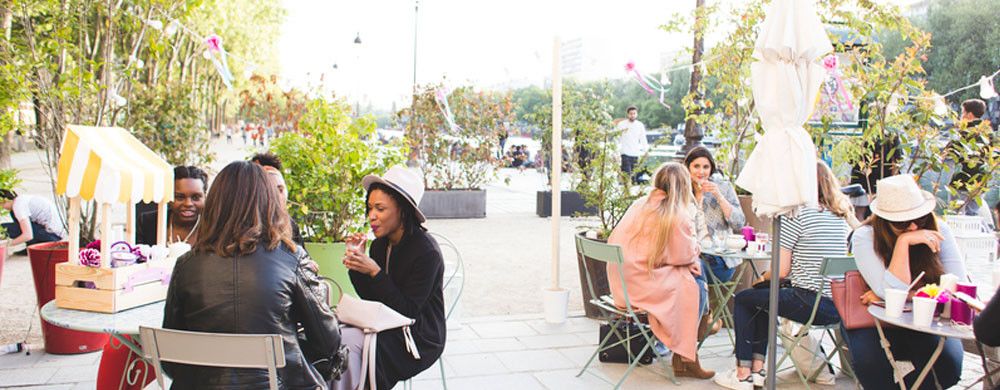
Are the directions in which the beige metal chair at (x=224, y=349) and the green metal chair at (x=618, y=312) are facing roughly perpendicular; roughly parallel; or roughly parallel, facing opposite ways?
roughly perpendicular

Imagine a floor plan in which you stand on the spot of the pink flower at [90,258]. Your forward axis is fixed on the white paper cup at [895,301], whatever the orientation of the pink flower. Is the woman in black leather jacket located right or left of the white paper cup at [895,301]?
right

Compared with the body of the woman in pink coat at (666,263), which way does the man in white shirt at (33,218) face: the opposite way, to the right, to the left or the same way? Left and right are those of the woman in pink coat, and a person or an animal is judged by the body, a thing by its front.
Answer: the opposite way

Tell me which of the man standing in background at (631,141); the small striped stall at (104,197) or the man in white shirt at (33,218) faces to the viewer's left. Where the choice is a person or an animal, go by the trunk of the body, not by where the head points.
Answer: the man in white shirt

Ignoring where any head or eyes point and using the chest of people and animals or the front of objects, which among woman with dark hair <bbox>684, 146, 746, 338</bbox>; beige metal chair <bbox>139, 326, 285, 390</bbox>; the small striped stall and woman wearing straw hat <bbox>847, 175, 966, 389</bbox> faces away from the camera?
the beige metal chair

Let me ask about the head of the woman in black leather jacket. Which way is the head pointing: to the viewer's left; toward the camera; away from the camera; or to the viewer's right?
away from the camera

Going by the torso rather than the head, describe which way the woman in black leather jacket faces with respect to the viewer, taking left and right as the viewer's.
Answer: facing away from the viewer

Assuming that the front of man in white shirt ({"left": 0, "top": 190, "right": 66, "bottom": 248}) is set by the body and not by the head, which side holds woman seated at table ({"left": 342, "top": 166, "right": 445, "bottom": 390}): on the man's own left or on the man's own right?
on the man's own left

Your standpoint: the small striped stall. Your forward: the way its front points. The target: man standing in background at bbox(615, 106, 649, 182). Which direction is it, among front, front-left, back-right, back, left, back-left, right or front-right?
left

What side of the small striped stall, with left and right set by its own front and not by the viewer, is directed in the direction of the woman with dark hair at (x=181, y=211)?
left

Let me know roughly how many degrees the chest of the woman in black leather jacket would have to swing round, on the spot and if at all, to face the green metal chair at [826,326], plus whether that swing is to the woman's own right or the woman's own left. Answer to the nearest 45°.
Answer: approximately 90° to the woman's own right

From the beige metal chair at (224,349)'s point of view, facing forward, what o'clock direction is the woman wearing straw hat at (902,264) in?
The woman wearing straw hat is roughly at 3 o'clock from the beige metal chair.

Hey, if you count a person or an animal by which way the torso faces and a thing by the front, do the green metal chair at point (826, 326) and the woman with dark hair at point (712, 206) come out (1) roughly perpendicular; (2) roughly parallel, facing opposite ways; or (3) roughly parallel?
roughly perpendicular
